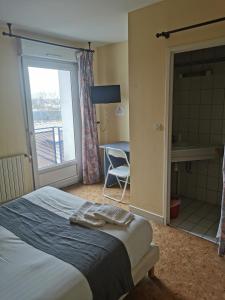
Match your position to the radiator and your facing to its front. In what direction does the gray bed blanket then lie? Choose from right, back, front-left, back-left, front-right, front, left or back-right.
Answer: front-right

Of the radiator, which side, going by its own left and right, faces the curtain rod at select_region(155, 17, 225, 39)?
front

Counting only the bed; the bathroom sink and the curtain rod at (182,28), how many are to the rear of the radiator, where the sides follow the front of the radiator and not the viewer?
0

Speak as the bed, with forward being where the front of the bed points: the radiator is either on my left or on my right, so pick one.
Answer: on my left

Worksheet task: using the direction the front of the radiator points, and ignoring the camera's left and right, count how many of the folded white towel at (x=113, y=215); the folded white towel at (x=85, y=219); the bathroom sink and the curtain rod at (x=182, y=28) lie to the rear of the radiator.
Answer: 0

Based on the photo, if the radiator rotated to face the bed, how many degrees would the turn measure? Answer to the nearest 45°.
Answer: approximately 45° to its right

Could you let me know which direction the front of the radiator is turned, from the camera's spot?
facing the viewer and to the right of the viewer

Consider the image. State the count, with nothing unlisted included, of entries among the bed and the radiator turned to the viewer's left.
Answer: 0

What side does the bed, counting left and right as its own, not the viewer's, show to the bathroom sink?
front

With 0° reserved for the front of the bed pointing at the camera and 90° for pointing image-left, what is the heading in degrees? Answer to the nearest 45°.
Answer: approximately 225°

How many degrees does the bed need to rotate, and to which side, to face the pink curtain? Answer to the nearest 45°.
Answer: approximately 45° to its left

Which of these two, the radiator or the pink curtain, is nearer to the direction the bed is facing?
the pink curtain
